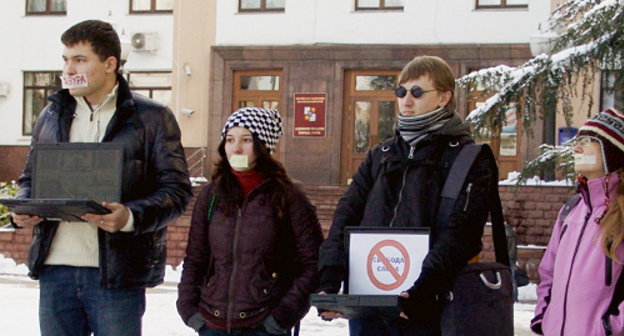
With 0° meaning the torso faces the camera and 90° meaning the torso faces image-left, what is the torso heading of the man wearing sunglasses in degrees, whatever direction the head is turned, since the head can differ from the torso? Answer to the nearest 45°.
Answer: approximately 45°

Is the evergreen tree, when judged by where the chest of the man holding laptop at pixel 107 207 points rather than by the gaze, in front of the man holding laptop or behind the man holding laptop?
behind

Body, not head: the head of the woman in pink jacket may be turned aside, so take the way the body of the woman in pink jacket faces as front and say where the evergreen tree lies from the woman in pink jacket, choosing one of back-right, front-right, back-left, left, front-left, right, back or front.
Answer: back-right

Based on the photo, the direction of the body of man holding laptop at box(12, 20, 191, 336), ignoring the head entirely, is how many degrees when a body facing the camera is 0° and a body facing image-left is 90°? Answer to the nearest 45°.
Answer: approximately 45°

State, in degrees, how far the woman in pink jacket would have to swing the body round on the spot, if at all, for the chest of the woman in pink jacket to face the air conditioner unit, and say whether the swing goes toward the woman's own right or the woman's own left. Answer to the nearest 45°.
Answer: approximately 90° to the woman's own right

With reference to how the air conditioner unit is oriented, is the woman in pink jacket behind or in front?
in front

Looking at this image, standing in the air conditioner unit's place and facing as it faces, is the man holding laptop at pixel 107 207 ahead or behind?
ahead

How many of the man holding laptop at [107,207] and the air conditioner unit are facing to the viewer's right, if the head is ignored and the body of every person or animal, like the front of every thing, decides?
0
